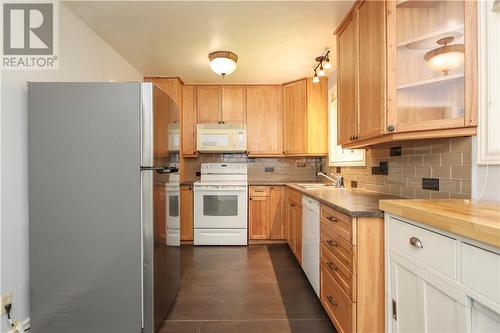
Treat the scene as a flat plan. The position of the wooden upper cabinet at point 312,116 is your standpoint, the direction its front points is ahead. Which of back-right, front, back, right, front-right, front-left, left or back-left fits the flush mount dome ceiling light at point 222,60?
front

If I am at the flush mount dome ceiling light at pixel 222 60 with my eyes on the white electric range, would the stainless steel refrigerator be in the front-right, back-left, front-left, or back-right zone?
back-left

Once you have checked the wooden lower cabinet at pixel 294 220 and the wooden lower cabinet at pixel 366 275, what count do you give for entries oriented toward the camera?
0

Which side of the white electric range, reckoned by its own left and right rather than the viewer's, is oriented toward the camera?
front

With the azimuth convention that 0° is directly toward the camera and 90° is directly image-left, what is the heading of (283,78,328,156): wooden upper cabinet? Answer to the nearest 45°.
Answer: approximately 45°

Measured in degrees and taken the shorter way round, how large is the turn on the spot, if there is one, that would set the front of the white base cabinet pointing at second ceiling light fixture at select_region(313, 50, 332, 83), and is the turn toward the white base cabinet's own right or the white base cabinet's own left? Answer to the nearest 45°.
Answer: approximately 90° to the white base cabinet's own right

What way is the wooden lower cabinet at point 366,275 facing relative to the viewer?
to the viewer's left

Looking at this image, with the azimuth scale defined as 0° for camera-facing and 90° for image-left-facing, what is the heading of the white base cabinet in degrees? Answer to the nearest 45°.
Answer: approximately 45°

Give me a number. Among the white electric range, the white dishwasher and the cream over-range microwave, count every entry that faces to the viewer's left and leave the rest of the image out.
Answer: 1

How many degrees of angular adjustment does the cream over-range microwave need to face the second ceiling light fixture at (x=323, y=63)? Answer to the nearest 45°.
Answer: approximately 45° to its left

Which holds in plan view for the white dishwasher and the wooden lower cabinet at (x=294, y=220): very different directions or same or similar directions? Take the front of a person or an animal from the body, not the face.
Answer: same or similar directions

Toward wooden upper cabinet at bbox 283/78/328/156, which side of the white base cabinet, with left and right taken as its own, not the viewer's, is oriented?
right

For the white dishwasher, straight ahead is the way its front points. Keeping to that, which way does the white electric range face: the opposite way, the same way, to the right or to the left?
to the left

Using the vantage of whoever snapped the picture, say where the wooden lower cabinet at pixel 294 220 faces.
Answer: facing to the left of the viewer
